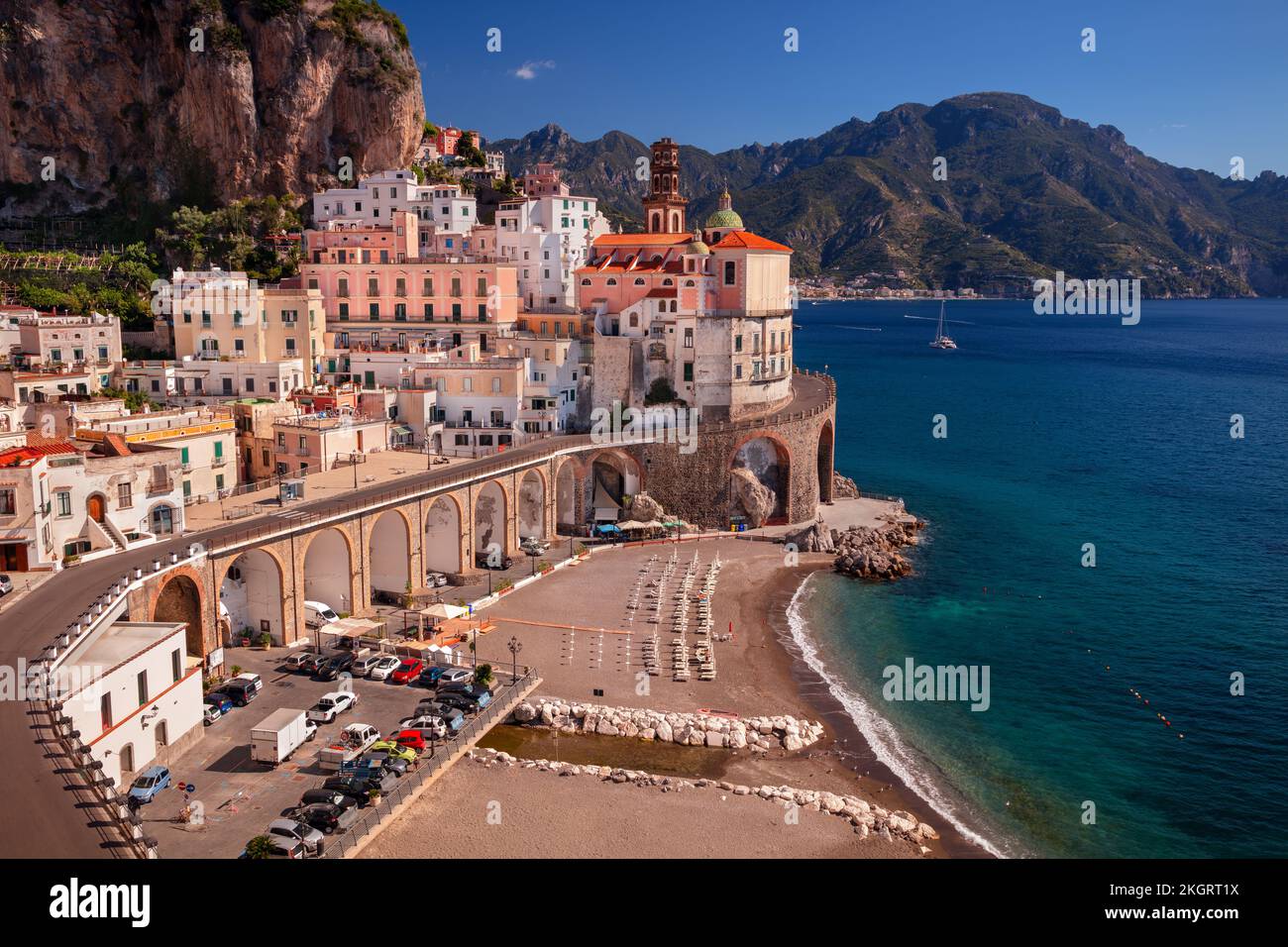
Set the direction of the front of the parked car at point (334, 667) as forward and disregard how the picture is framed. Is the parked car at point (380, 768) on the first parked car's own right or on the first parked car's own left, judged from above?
on the first parked car's own left

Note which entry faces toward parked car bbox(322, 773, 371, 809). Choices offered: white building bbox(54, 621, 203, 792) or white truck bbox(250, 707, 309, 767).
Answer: the white building

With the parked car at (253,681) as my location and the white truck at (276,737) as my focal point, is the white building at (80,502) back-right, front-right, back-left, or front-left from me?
back-right

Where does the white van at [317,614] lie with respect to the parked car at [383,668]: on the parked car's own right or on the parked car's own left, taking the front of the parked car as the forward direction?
on the parked car's own right

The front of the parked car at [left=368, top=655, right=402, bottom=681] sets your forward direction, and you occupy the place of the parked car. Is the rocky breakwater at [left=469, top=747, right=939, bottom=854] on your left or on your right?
on your left
